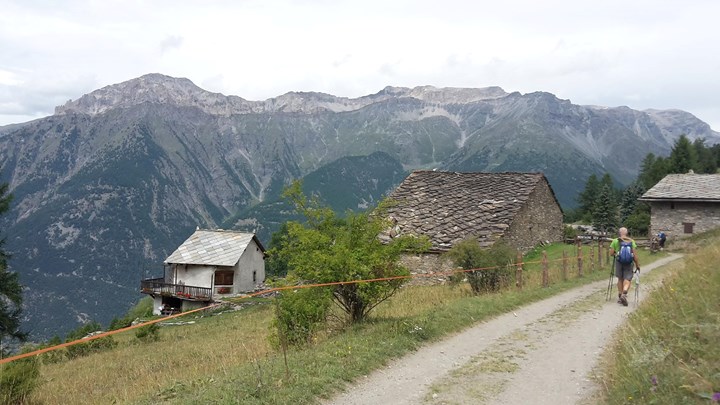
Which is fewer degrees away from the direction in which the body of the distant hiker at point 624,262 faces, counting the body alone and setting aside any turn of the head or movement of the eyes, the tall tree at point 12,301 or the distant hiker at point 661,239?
the distant hiker

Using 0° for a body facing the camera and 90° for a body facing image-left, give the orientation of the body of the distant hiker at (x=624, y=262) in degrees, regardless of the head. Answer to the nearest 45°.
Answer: approximately 180°

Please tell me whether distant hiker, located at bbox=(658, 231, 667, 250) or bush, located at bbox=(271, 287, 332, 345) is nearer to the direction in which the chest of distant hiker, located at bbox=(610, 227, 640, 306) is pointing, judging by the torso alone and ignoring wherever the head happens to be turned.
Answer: the distant hiker

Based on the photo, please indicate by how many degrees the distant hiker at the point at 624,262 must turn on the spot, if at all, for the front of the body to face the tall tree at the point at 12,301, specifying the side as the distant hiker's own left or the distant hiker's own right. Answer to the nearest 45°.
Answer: approximately 90° to the distant hiker's own left

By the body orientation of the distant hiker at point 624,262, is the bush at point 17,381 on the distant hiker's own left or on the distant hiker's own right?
on the distant hiker's own left

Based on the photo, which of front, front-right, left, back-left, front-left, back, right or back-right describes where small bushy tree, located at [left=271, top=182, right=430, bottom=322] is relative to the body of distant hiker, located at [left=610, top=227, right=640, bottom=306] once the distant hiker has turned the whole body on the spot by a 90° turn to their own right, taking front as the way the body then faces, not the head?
back-right

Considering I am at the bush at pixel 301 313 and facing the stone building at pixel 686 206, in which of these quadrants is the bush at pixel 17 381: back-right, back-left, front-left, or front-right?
back-left

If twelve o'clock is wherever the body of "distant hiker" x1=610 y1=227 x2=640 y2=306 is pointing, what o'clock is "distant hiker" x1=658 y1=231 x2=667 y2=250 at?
"distant hiker" x1=658 y1=231 x2=667 y2=250 is roughly at 12 o'clock from "distant hiker" x1=610 y1=227 x2=640 y2=306.

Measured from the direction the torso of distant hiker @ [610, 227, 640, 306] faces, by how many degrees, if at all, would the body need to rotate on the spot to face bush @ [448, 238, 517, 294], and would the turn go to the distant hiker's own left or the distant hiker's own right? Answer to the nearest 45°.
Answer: approximately 45° to the distant hiker's own left

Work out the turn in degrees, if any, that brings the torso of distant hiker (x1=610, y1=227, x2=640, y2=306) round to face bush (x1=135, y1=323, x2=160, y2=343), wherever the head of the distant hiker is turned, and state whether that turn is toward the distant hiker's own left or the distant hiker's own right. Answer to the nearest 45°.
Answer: approximately 90° to the distant hiker's own left

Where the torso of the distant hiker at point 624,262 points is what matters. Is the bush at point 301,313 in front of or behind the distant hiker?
behind
